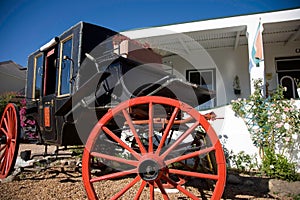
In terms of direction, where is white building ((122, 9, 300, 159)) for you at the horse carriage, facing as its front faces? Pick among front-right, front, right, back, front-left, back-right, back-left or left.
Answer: left

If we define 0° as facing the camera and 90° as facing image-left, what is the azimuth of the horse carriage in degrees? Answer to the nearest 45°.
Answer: approximately 315°
